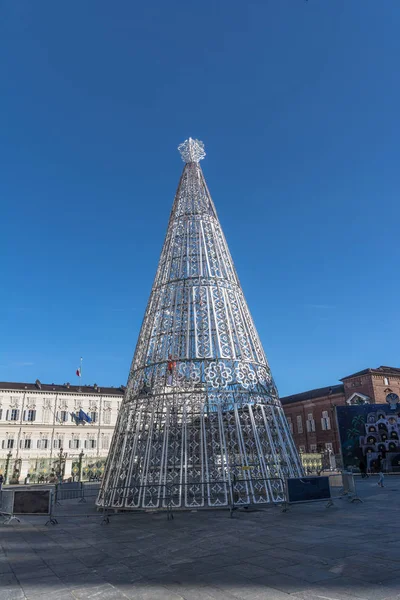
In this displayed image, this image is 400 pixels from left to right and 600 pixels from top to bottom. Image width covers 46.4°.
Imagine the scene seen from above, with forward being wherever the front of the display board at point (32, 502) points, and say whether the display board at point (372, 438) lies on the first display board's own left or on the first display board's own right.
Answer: on the first display board's own left

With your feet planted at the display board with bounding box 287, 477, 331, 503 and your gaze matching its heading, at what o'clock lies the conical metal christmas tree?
The conical metal christmas tree is roughly at 3 o'clock from the display board.

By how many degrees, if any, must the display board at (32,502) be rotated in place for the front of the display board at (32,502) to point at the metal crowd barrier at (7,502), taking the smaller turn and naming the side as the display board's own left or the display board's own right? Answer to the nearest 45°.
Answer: approximately 135° to the display board's own right

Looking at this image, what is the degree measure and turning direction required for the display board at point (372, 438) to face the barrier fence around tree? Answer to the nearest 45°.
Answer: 0° — it already faces it

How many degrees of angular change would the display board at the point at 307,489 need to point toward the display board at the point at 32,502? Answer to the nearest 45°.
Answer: approximately 90° to its right

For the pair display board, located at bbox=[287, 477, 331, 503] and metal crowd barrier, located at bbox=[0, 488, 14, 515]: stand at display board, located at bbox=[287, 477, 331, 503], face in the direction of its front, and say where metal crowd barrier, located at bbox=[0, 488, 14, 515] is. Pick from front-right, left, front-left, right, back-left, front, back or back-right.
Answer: right

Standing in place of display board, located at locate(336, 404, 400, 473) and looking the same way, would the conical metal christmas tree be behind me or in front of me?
in front

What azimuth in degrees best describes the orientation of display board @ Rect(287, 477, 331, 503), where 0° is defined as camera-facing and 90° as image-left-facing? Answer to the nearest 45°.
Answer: approximately 0°

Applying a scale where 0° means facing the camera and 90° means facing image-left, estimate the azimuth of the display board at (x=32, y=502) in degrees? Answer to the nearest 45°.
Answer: approximately 0°

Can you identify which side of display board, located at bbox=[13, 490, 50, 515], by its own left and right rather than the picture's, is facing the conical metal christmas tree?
left

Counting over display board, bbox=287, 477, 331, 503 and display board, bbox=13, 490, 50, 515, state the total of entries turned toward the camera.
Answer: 2
